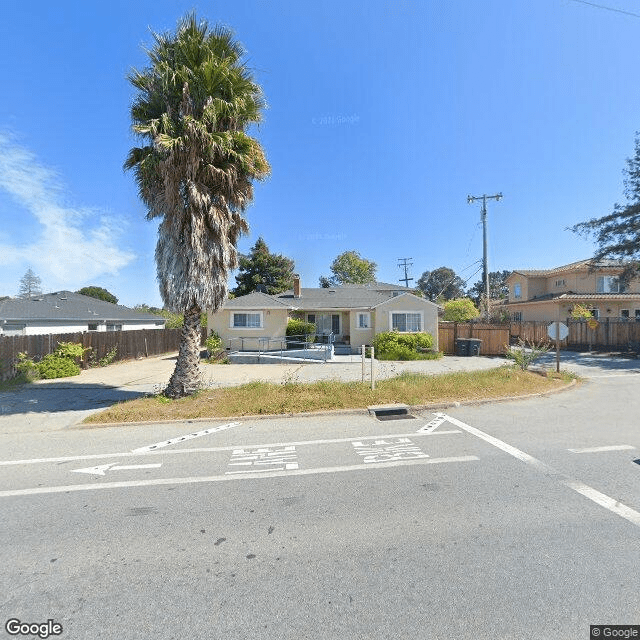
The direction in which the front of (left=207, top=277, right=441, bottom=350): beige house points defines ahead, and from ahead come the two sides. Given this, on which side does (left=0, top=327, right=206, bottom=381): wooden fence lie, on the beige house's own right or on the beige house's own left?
on the beige house's own right

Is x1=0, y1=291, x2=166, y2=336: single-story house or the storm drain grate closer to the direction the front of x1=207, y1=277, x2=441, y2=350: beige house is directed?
the storm drain grate

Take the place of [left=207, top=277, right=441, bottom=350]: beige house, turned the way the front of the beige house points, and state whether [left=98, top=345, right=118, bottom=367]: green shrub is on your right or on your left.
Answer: on your right

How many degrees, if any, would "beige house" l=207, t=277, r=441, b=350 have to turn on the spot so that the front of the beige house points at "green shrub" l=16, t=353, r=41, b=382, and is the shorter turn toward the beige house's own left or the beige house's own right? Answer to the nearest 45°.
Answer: approximately 45° to the beige house's own right

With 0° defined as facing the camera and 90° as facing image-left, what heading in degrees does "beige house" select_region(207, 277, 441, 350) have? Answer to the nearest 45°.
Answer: approximately 0°

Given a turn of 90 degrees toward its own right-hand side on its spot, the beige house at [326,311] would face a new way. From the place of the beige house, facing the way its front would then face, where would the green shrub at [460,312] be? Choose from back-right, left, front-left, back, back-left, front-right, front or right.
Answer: back-right

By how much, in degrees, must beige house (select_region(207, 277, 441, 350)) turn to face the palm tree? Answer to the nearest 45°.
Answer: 0° — it already faces it

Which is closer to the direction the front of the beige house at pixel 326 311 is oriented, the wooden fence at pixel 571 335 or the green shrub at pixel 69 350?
the green shrub

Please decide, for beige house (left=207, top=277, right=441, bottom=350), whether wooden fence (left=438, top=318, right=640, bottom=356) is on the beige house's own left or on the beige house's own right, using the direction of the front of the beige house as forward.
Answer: on the beige house's own left
